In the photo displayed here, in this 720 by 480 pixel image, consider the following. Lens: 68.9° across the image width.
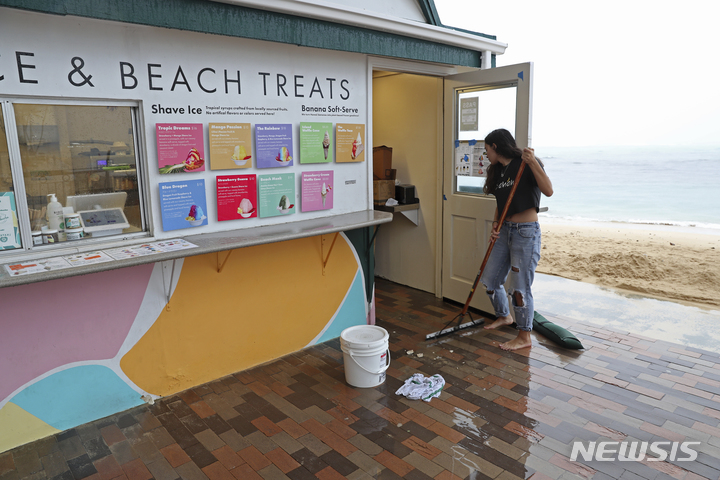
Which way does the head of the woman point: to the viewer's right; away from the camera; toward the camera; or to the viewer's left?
to the viewer's left

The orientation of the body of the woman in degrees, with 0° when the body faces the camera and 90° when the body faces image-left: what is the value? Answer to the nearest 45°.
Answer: approximately 45°

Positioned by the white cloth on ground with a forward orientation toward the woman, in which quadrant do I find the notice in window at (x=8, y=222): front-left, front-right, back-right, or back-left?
back-left

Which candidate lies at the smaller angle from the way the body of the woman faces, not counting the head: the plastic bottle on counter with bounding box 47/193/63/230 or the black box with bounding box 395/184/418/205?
the plastic bottle on counter

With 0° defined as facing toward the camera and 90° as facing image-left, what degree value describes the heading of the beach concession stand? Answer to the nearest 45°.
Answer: approximately 315°

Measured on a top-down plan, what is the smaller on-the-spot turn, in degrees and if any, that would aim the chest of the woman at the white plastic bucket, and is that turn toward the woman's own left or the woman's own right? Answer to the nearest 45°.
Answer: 0° — they already face it

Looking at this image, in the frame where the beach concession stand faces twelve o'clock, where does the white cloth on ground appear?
The white cloth on ground is roughly at 11 o'clock from the beach concession stand.

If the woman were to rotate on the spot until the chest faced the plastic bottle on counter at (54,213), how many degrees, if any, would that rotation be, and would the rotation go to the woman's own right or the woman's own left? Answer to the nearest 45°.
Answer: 0° — they already face it

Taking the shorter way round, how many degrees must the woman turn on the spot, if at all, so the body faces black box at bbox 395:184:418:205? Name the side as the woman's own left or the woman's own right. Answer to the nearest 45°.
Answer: approximately 90° to the woman's own right
